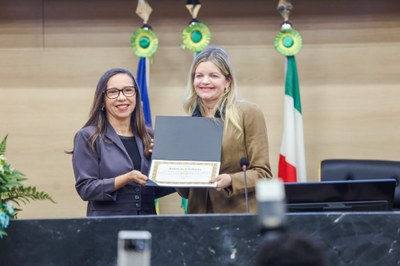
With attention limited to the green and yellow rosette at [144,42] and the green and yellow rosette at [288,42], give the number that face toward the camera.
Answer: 2

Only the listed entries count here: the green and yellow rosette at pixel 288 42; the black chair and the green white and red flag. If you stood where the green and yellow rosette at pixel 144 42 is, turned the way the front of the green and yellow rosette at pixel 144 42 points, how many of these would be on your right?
0

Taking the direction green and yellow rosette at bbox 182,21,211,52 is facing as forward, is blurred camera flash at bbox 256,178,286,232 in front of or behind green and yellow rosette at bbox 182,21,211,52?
in front

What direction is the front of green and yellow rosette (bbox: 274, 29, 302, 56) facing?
toward the camera

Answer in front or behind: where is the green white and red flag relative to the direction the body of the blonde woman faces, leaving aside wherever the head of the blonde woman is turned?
behind

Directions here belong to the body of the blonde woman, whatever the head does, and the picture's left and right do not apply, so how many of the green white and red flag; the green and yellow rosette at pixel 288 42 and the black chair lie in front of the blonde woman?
0

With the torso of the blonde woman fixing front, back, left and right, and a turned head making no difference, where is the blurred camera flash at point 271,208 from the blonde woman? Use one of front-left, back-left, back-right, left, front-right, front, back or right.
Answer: front-left

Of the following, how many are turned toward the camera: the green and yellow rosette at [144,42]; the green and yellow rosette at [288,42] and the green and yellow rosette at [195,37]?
3

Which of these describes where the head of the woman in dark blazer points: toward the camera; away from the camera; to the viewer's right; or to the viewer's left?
toward the camera

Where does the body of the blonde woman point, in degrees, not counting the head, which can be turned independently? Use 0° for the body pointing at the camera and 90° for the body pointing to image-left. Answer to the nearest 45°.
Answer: approximately 45°

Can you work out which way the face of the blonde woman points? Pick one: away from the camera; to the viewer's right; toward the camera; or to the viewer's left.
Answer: toward the camera

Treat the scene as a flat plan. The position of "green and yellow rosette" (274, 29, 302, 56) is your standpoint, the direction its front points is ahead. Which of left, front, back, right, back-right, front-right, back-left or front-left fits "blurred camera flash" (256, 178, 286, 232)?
front

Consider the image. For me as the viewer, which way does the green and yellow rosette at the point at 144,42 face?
facing the viewer

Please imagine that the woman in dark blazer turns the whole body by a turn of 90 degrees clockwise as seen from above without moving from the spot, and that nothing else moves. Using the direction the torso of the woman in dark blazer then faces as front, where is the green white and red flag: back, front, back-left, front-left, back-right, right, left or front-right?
back

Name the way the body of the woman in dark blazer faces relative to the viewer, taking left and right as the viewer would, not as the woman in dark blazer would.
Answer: facing the viewer and to the right of the viewer

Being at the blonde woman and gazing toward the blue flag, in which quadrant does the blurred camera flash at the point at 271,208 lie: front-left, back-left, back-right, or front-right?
back-left
